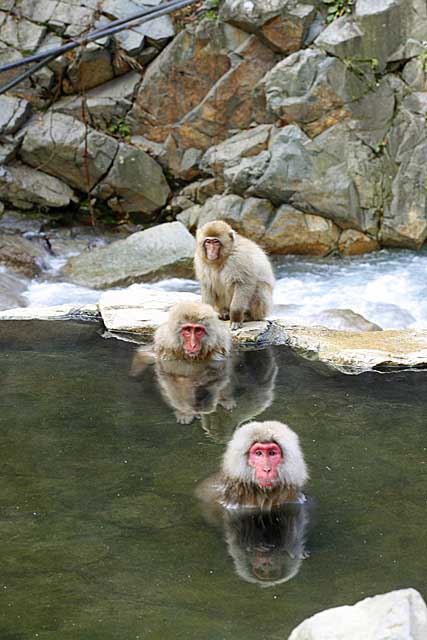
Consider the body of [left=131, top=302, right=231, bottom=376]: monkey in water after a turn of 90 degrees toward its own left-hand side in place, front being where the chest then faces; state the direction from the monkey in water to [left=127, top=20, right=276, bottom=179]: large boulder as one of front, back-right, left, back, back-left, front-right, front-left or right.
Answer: left

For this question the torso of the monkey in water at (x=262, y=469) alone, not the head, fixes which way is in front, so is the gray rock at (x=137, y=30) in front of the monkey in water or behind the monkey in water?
behind

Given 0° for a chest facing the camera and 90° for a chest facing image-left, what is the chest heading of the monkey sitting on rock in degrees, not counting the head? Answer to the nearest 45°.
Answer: approximately 45°

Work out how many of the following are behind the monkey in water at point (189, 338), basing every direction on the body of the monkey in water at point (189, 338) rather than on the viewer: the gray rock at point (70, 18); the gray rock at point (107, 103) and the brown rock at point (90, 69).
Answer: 3

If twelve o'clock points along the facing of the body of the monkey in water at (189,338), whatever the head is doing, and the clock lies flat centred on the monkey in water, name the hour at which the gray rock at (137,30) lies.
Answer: The gray rock is roughly at 6 o'clock from the monkey in water.

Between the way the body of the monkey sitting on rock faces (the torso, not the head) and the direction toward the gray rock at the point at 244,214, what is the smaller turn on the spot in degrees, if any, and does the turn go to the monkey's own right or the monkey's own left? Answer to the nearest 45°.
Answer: approximately 135° to the monkey's own right

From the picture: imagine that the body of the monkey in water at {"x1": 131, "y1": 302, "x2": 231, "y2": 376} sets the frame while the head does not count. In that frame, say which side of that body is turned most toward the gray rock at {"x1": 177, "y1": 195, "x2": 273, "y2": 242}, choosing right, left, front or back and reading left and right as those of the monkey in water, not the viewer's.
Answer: back

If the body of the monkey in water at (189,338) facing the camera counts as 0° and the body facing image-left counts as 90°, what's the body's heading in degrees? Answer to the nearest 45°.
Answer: approximately 0°

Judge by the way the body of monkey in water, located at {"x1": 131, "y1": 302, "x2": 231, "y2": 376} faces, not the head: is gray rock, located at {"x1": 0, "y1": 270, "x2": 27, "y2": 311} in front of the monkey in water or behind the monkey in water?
behind

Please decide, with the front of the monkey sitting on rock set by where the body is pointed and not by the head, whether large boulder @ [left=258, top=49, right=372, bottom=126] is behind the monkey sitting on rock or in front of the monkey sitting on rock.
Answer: behind

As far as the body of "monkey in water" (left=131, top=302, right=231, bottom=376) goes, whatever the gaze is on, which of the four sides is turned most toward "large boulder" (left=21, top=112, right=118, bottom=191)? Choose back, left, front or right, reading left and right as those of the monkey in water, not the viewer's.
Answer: back

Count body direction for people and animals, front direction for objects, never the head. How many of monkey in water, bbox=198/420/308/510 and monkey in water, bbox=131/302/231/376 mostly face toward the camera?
2
